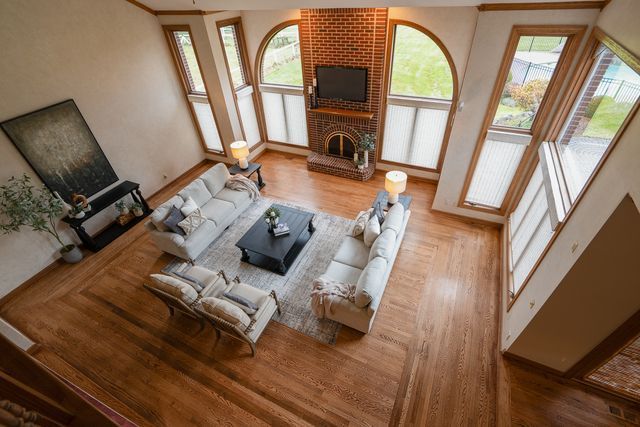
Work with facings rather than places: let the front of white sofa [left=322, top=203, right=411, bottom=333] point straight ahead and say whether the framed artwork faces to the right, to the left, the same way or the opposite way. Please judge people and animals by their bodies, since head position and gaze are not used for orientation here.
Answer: the opposite way

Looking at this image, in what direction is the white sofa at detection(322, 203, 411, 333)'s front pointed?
to the viewer's left

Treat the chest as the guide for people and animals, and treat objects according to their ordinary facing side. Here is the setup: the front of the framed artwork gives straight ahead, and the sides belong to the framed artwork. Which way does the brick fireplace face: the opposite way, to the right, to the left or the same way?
to the right

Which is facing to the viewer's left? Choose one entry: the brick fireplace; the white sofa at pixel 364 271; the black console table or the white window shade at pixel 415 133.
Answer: the white sofa

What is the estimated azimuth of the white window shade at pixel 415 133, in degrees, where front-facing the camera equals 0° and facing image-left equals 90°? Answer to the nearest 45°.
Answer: approximately 0°

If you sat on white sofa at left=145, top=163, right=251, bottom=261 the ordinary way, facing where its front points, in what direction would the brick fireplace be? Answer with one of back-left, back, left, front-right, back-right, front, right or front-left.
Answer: front-left

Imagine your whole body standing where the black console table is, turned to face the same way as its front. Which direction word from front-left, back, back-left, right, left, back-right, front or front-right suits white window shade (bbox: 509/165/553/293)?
front

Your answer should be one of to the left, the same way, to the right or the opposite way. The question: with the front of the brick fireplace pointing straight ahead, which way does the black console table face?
to the left

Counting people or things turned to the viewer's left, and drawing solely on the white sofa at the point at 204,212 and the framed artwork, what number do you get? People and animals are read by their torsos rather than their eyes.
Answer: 0

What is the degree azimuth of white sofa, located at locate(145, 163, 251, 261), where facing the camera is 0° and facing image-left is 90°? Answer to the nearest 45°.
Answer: approximately 315°

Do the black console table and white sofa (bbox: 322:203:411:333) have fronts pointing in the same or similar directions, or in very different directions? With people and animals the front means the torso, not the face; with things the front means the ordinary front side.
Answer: very different directions

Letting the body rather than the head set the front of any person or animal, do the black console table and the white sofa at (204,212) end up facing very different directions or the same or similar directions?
same or similar directions

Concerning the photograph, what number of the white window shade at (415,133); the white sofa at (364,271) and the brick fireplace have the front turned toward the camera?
2

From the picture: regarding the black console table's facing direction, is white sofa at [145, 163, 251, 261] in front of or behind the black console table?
in front

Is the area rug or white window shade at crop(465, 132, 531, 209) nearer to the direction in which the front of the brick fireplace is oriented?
the area rug

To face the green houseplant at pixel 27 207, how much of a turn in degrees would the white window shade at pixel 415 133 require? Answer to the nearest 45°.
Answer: approximately 45° to its right

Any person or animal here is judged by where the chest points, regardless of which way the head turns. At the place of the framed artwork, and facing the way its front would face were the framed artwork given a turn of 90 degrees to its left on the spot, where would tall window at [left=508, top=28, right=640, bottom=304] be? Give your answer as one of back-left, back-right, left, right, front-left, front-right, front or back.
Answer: right

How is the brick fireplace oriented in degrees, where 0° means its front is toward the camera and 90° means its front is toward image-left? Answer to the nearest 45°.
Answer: approximately 0°

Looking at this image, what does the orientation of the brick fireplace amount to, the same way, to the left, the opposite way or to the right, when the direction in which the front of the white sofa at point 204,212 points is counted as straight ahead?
to the right
